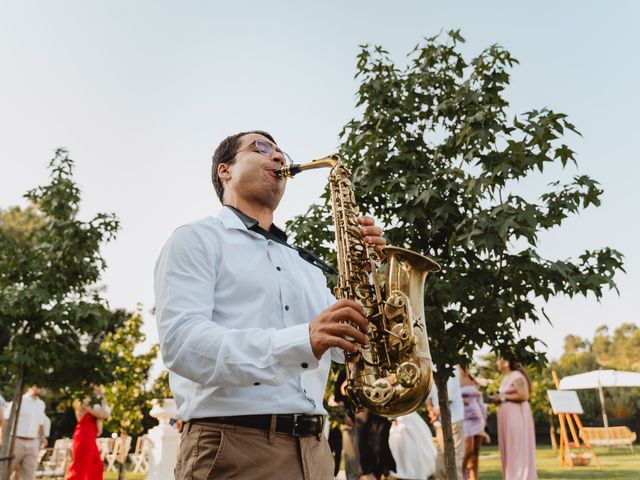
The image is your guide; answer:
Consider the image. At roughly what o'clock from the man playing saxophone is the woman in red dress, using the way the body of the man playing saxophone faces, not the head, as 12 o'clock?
The woman in red dress is roughly at 7 o'clock from the man playing saxophone.

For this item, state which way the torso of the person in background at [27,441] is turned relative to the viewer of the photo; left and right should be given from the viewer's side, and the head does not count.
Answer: facing the viewer and to the right of the viewer

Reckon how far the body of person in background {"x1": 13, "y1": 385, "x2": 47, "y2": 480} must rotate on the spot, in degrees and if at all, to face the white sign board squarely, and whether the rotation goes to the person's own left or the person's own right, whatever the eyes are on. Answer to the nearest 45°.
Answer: approximately 45° to the person's own left

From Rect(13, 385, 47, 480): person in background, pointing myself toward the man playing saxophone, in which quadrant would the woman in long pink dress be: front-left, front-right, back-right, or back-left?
front-left

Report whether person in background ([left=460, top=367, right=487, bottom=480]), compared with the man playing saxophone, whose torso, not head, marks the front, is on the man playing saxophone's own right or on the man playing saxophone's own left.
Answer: on the man playing saxophone's own left

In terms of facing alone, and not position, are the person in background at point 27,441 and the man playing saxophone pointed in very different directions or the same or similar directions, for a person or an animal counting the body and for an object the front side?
same or similar directions

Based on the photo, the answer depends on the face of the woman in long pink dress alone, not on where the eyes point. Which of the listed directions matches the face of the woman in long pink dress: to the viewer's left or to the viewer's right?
to the viewer's left

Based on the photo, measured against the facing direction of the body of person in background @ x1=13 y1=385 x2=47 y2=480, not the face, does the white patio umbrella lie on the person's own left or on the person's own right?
on the person's own left

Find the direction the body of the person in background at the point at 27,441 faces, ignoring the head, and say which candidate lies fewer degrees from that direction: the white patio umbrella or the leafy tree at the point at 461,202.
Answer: the leafy tree

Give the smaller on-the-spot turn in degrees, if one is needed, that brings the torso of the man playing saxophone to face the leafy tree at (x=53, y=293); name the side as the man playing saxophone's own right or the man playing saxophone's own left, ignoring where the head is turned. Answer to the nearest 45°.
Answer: approximately 180°
